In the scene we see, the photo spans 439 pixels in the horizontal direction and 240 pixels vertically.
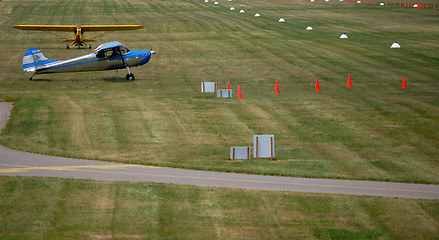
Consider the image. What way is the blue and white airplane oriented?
to the viewer's right
